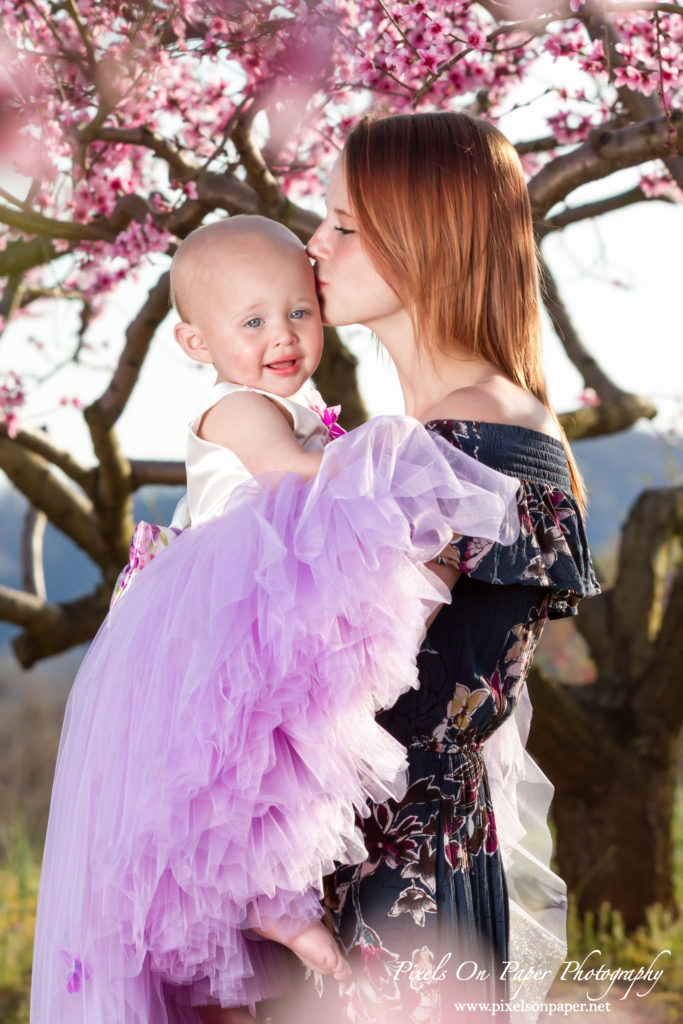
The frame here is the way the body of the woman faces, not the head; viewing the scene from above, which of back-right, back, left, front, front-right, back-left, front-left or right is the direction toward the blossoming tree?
right

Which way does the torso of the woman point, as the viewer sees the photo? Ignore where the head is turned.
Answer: to the viewer's left

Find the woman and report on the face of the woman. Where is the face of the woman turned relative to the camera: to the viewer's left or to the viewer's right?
to the viewer's left
